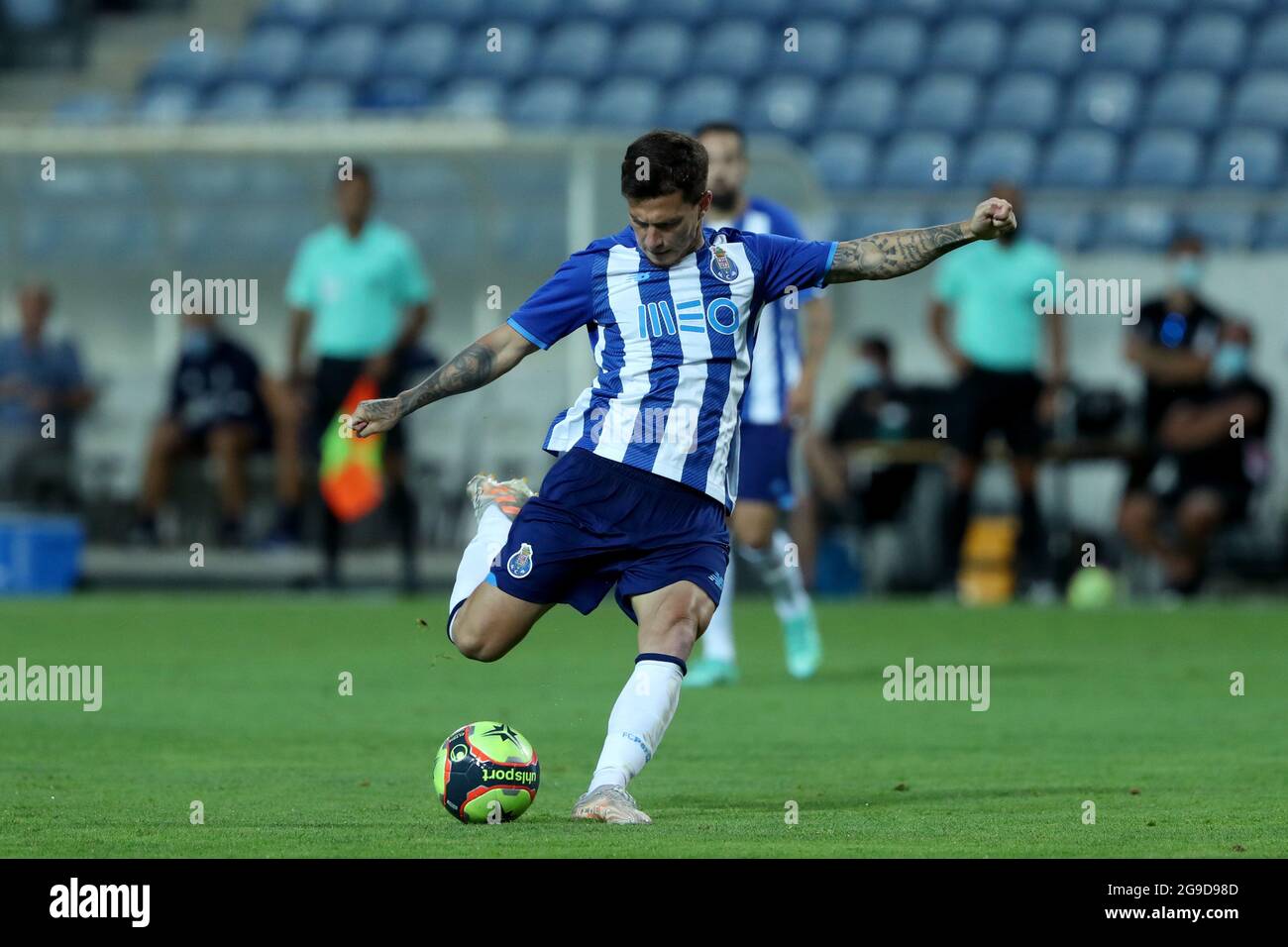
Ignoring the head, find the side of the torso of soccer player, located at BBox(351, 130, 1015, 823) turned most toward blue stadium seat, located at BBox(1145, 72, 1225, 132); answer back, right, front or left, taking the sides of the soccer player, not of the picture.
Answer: back

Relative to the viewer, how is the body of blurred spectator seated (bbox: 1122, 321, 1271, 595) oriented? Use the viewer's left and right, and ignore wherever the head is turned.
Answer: facing the viewer and to the left of the viewer

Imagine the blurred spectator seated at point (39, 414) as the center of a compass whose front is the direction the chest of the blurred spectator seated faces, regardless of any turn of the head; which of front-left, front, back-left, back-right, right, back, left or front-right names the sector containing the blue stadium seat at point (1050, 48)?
left

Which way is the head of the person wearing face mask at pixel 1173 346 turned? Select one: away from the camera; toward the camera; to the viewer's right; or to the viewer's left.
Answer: toward the camera

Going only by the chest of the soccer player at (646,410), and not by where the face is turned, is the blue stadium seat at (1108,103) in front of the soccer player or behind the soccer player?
behind

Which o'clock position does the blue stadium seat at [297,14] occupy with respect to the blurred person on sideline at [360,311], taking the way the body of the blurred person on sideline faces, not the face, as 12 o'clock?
The blue stadium seat is roughly at 6 o'clock from the blurred person on sideline.

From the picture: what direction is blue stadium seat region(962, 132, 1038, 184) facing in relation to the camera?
toward the camera

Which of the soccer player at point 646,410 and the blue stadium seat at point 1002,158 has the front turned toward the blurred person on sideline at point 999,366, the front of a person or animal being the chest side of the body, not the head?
the blue stadium seat

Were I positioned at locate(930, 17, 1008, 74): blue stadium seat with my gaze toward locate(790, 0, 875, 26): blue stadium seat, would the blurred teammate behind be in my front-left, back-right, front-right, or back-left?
back-left

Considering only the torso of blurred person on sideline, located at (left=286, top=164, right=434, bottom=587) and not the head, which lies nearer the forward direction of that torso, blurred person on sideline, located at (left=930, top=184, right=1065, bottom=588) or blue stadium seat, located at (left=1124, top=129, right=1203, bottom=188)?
the blurred person on sideline

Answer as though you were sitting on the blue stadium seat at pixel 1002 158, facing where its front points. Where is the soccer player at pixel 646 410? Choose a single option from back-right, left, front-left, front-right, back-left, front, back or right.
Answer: front

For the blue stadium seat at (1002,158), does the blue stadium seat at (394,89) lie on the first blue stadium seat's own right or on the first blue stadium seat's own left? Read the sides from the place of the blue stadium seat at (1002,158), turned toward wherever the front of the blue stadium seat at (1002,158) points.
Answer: on the first blue stadium seat's own right

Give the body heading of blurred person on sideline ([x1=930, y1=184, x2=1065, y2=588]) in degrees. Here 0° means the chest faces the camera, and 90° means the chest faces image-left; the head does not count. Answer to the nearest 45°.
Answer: approximately 0°

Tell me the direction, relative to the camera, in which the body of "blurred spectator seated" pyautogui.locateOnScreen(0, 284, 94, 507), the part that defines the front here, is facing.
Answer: toward the camera

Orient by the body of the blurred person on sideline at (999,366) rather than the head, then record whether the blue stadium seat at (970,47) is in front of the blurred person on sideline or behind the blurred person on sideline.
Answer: behind

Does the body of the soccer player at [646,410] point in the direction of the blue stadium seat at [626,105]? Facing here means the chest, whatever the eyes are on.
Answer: no

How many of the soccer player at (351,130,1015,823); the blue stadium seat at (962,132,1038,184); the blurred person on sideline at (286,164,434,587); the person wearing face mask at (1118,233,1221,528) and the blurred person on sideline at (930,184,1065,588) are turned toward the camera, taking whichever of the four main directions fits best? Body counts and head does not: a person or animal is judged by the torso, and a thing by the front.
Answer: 5

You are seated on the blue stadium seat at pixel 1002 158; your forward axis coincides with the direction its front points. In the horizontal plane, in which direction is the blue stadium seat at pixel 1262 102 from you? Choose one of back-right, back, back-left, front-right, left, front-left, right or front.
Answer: left

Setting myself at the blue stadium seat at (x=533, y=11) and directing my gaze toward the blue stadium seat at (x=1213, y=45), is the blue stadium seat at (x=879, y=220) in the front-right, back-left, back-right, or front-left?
front-right

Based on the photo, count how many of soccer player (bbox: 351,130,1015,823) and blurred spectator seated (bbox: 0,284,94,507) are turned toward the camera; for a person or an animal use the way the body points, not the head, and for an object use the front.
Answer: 2

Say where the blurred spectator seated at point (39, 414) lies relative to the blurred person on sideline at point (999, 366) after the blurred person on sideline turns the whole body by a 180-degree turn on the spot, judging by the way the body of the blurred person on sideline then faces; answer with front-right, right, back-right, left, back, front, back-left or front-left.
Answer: left
